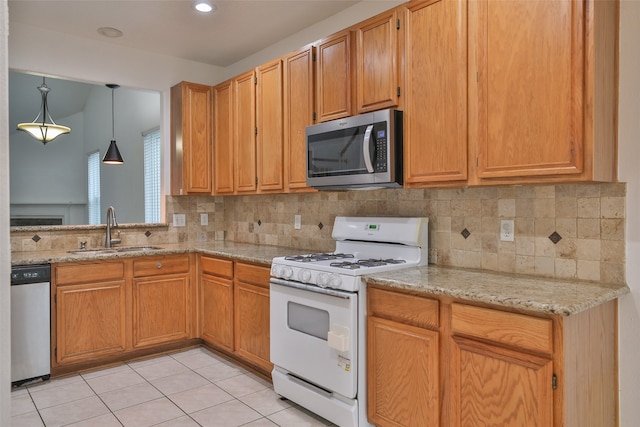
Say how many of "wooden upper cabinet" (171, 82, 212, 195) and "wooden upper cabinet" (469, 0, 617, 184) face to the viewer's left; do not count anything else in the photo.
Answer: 0

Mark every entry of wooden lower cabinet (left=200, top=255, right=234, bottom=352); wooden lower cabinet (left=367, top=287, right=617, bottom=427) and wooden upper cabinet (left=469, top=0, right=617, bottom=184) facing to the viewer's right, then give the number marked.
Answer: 0

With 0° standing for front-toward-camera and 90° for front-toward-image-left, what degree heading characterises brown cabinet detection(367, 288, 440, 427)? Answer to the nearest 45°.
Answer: approximately 45°

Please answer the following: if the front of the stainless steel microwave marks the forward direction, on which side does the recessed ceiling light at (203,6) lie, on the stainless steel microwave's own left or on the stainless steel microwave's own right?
on the stainless steel microwave's own right

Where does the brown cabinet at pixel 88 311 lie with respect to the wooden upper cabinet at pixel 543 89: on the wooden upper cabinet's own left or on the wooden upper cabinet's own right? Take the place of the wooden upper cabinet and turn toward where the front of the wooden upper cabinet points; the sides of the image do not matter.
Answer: on the wooden upper cabinet's own right

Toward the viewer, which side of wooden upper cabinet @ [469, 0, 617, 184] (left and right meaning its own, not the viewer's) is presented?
front

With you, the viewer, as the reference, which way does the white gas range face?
facing the viewer and to the left of the viewer

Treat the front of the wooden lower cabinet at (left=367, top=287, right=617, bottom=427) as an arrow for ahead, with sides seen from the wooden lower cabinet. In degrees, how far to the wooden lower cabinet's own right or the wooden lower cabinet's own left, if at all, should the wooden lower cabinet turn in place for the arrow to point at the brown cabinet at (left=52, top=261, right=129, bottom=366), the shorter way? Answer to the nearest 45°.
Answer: approximately 45° to the wooden lower cabinet's own right

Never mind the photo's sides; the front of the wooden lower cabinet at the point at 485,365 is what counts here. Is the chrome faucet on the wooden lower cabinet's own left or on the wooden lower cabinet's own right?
on the wooden lower cabinet's own right

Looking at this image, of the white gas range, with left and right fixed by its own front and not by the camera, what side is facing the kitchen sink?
right

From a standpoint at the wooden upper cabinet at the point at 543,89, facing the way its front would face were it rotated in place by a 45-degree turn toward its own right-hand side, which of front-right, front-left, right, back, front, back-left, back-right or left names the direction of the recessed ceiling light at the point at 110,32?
front-right

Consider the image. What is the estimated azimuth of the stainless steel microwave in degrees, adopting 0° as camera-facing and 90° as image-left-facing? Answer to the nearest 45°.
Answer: approximately 45°
